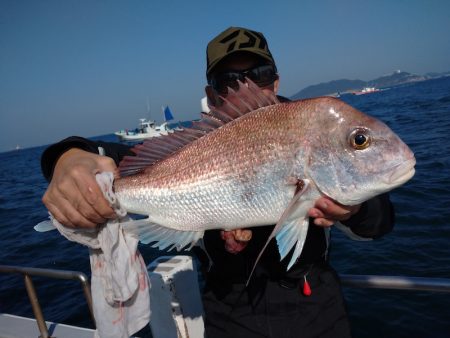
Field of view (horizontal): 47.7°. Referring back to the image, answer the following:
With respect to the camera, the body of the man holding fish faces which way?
toward the camera
